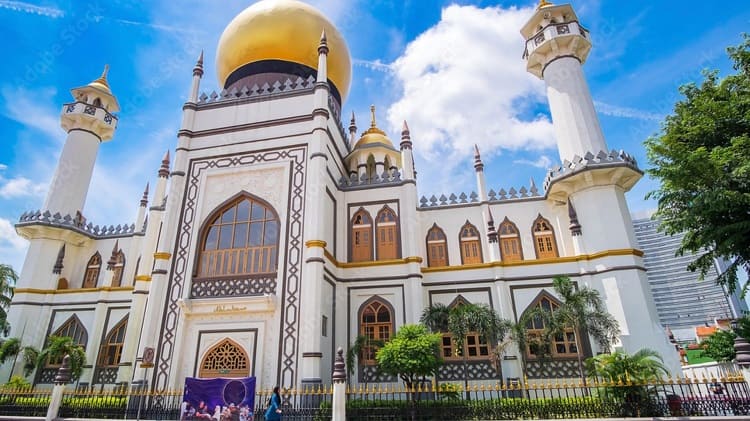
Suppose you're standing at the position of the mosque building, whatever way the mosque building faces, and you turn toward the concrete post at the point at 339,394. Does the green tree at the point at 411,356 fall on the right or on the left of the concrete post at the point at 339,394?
left

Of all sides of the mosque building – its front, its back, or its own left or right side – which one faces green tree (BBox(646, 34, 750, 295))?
left

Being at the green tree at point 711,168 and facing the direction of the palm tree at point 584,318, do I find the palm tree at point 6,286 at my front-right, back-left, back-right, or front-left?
front-left

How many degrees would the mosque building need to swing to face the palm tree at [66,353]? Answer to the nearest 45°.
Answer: approximately 45° to its right

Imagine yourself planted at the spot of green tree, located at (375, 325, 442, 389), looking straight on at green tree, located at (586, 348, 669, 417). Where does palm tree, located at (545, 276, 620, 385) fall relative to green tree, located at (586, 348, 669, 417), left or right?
left

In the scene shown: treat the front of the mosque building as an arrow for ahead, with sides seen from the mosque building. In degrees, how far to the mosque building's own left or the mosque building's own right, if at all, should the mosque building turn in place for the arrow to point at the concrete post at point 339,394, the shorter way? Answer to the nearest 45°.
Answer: approximately 45° to the mosque building's own left

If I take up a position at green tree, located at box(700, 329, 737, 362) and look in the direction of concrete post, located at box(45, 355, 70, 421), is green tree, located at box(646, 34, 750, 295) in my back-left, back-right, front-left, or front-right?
front-left

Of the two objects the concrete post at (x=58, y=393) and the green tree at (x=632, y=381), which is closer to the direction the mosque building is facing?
the concrete post

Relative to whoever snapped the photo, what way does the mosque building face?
facing the viewer and to the left of the viewer

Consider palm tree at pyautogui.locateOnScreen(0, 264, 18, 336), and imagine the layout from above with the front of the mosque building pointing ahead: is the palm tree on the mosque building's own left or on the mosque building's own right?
on the mosque building's own right

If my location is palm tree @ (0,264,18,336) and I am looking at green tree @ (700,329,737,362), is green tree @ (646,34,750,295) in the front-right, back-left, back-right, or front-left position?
front-right
